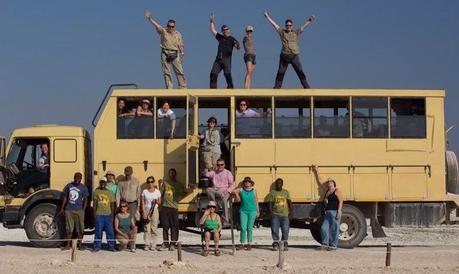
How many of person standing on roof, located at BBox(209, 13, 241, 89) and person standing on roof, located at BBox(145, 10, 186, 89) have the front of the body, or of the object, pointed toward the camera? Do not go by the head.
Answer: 2

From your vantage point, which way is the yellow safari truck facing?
to the viewer's left

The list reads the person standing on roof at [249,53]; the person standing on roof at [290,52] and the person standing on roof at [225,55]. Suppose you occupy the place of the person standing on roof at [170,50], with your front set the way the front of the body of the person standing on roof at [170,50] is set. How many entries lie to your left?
3

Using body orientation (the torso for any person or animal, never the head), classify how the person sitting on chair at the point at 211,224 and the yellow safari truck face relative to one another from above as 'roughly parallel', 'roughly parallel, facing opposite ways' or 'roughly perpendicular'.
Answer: roughly perpendicular

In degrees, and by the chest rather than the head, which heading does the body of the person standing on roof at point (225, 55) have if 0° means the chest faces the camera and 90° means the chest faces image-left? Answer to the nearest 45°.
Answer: approximately 0°

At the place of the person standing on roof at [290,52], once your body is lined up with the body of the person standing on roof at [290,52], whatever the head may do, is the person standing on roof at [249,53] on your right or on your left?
on your right
